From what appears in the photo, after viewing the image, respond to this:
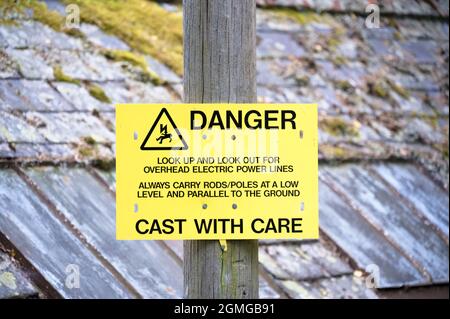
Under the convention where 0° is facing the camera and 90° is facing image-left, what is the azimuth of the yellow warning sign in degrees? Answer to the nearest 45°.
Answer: approximately 0°
